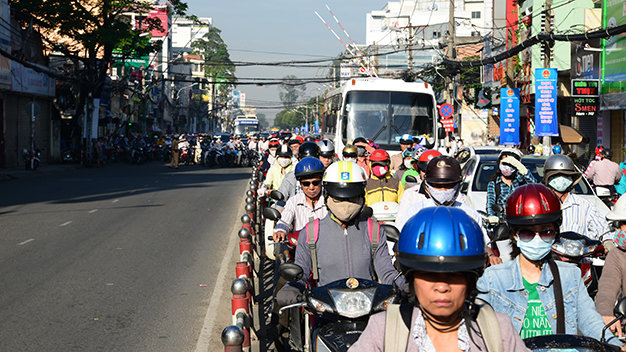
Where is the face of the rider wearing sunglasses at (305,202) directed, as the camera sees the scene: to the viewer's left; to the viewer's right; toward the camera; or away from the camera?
toward the camera

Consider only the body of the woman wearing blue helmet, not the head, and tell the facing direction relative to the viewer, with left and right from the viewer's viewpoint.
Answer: facing the viewer

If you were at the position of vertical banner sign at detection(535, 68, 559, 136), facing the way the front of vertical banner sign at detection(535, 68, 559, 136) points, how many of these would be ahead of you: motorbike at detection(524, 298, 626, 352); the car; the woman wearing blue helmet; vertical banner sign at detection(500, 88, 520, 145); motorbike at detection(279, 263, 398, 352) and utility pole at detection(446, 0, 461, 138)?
4

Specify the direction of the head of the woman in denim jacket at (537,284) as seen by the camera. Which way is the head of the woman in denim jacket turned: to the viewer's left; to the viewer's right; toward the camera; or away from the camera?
toward the camera

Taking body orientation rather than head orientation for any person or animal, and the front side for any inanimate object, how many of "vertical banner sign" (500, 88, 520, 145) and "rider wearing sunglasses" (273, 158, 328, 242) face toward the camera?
2

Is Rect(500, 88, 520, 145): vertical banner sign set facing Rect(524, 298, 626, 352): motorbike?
yes

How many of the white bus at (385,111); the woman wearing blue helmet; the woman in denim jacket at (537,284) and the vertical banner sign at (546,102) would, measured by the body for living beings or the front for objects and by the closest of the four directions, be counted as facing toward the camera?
4

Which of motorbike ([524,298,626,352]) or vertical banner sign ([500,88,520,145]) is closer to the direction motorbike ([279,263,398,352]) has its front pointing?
the motorbike

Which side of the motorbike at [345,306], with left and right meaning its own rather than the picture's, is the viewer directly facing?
front

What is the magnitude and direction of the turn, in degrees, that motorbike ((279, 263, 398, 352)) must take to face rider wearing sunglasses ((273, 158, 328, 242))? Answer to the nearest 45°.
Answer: approximately 180°

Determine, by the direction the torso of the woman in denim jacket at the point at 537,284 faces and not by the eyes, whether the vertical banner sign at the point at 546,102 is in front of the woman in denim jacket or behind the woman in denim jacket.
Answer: behind

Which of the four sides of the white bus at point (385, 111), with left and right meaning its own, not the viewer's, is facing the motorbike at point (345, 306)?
front

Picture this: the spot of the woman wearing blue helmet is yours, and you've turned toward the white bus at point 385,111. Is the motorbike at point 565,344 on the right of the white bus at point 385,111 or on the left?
right

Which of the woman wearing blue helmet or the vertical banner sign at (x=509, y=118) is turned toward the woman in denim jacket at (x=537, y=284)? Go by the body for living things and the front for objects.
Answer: the vertical banner sign

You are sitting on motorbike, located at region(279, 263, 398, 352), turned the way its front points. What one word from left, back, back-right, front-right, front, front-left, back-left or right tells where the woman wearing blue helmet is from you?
front

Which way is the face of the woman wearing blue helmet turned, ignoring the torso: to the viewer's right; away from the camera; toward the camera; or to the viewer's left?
toward the camera

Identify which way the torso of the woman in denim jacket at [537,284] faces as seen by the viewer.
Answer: toward the camera

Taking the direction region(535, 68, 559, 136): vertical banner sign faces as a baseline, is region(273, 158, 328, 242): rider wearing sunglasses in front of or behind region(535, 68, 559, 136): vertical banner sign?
in front
